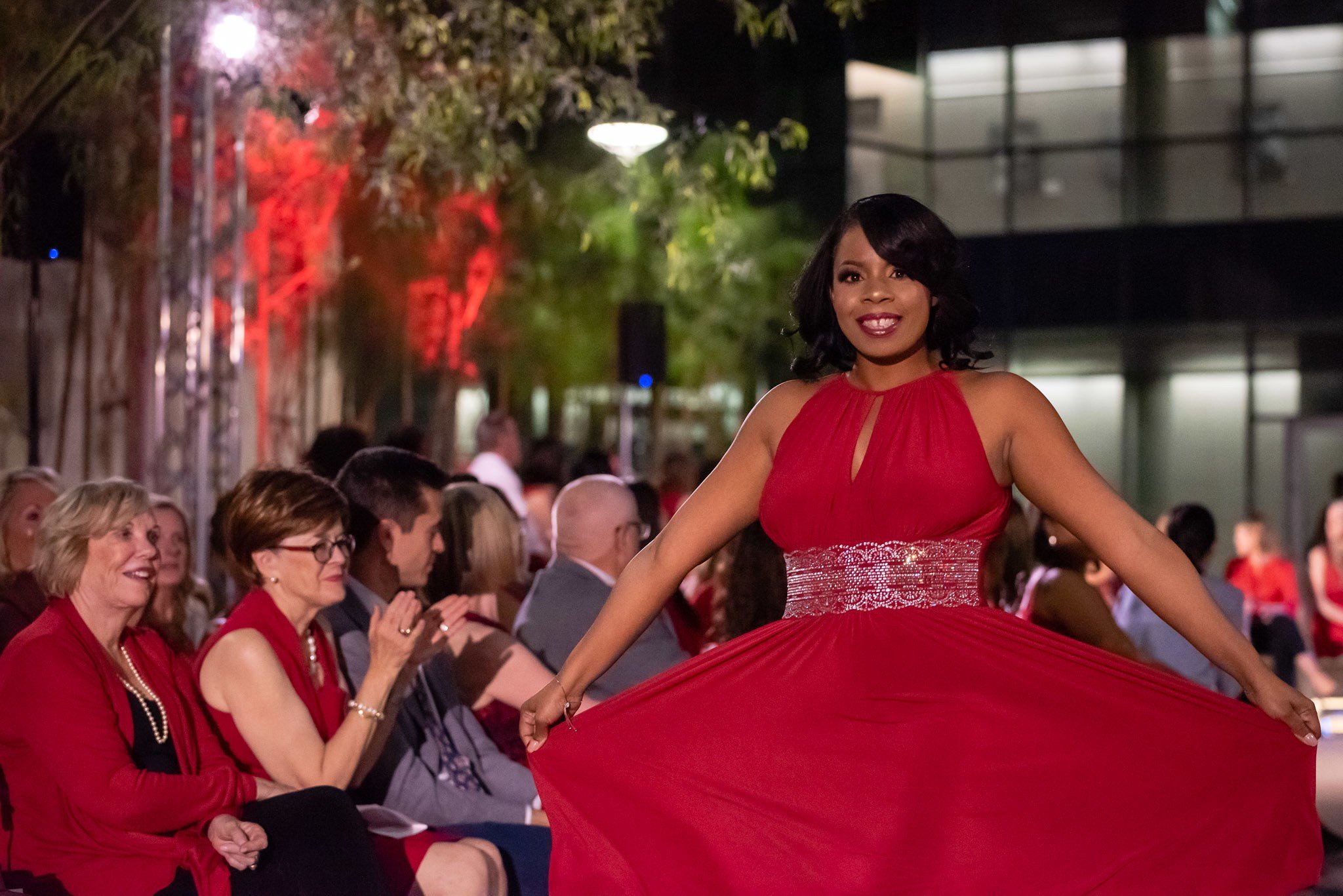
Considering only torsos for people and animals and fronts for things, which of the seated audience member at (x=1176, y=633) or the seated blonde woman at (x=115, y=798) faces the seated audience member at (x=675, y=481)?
the seated audience member at (x=1176, y=633)

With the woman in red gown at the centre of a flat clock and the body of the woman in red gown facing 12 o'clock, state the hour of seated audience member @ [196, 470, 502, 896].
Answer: The seated audience member is roughly at 4 o'clock from the woman in red gown.

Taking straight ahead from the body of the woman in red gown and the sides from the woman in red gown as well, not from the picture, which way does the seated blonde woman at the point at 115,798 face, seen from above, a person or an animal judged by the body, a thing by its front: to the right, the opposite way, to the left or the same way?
to the left

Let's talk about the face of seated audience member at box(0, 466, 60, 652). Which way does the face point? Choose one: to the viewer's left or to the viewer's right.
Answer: to the viewer's right

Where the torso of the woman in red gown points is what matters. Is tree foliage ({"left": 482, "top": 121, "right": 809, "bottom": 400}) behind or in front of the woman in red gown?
behind

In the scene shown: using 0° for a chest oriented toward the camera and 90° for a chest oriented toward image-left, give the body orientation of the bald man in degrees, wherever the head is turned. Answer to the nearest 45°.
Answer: approximately 225°

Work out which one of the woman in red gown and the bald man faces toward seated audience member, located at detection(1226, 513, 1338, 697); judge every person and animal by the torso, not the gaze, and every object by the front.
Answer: the bald man
